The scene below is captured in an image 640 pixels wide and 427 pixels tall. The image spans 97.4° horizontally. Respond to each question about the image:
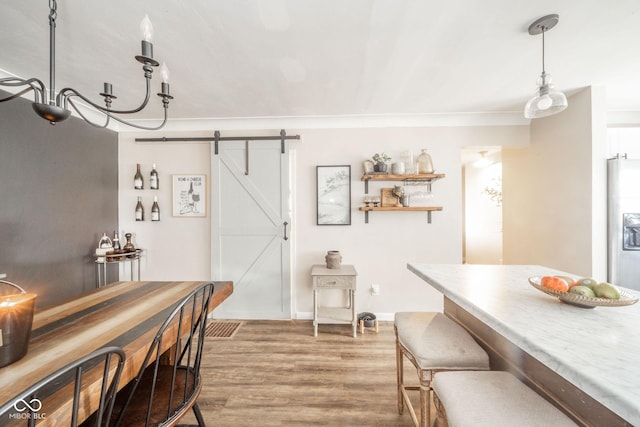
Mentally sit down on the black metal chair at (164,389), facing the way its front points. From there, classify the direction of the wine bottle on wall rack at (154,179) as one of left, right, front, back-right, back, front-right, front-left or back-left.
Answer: front-right

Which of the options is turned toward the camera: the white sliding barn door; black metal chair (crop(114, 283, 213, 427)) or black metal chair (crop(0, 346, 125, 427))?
the white sliding barn door

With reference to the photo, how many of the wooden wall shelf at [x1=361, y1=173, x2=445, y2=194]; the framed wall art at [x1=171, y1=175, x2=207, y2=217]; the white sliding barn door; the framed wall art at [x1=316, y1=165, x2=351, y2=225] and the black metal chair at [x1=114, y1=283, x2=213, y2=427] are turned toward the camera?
4

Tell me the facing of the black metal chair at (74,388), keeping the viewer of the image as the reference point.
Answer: facing away from the viewer and to the left of the viewer

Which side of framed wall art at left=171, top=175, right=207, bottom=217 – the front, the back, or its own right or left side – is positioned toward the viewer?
front

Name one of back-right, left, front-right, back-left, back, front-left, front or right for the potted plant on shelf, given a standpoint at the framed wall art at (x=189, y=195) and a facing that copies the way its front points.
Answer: front-left

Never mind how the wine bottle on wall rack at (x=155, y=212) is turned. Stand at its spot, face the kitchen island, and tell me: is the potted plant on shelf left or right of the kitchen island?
left

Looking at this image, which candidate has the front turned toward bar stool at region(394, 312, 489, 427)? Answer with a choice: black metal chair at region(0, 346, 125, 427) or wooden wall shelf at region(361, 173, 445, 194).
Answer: the wooden wall shelf

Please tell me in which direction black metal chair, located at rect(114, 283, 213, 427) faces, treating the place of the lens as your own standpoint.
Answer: facing away from the viewer and to the left of the viewer

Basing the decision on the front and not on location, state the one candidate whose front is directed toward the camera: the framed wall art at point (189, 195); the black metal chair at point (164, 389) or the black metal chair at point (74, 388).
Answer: the framed wall art

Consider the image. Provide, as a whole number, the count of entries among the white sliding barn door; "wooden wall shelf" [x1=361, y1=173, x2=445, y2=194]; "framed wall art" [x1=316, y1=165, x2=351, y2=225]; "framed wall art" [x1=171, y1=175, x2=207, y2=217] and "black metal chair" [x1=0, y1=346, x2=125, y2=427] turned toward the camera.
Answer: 4

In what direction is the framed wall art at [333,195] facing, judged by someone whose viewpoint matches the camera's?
facing the viewer

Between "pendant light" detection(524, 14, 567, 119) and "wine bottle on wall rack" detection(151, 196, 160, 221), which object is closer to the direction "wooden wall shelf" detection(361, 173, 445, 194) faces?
the pendant light

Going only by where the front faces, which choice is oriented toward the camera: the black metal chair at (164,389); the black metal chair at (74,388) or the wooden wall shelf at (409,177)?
the wooden wall shelf

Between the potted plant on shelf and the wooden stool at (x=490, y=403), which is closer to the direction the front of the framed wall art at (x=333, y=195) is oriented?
the wooden stool

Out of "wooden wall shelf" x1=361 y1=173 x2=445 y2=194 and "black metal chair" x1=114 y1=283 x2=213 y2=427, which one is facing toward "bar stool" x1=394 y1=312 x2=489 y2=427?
the wooden wall shelf

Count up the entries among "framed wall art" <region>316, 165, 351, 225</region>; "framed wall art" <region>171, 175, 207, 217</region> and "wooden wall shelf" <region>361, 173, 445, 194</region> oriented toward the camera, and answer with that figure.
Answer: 3
